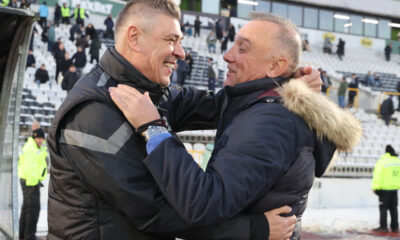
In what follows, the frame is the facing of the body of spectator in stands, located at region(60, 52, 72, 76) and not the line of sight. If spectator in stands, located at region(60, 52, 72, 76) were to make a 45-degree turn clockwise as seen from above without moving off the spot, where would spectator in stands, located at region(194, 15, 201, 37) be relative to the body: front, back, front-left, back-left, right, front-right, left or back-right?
back-left

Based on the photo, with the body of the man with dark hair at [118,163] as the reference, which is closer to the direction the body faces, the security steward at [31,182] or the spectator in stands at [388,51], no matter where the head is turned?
the spectator in stands

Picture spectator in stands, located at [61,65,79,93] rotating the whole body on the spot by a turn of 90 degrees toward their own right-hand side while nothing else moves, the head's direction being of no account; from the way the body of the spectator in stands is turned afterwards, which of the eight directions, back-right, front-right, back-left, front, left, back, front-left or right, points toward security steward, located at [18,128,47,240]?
left

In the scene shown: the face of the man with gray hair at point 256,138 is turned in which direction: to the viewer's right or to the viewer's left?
to the viewer's left

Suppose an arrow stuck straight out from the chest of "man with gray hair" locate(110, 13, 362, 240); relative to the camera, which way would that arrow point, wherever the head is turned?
to the viewer's left

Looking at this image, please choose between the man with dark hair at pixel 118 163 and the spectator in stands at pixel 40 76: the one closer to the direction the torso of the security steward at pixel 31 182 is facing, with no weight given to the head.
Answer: the man with dark hair

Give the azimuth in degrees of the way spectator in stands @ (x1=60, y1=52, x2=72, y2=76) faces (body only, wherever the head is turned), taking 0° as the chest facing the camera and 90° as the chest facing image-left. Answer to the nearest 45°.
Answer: approximately 315°

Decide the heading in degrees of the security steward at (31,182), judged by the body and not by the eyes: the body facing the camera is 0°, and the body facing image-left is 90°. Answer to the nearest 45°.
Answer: approximately 315°

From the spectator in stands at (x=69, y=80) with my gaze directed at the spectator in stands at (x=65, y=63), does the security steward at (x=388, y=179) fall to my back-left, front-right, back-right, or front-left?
back-right

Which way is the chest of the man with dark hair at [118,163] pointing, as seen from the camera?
to the viewer's right

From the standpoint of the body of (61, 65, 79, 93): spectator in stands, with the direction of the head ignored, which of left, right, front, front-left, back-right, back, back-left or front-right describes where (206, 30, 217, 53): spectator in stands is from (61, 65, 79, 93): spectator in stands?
back-left

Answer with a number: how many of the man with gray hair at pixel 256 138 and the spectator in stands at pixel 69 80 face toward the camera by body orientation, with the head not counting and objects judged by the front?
1

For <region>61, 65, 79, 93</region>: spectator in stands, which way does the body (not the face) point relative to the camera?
toward the camera

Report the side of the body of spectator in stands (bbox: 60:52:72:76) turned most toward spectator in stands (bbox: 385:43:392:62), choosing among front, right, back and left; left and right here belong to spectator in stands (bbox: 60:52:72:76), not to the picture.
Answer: left

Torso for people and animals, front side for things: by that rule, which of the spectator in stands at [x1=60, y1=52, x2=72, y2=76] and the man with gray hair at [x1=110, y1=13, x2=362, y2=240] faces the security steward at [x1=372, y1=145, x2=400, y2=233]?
the spectator in stands

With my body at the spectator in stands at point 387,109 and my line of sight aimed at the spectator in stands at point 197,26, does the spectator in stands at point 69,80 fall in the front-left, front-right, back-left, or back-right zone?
front-left

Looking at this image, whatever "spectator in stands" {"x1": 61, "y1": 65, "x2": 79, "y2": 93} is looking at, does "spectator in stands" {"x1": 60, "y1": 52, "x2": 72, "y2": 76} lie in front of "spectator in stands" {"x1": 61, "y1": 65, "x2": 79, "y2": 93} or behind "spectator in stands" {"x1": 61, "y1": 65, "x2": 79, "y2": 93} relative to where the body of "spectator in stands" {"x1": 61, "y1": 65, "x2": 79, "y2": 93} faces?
behind

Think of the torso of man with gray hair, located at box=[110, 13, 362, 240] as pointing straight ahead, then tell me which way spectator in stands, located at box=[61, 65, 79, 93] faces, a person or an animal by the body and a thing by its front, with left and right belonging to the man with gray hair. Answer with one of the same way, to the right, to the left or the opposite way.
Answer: to the left
